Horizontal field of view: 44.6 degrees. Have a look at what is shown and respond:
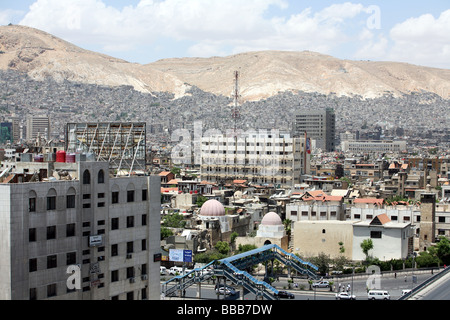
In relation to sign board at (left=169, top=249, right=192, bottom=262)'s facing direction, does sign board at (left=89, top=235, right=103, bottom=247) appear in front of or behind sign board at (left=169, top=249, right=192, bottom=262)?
in front

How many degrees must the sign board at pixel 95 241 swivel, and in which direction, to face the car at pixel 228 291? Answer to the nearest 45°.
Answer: approximately 135° to its left

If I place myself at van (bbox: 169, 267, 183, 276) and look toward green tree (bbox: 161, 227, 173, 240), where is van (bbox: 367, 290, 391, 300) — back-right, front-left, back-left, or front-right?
back-right

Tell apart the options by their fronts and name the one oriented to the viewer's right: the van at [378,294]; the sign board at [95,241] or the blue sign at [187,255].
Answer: the van

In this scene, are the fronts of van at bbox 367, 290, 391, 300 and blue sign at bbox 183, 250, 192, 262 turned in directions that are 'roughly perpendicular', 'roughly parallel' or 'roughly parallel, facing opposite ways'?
roughly perpendicular

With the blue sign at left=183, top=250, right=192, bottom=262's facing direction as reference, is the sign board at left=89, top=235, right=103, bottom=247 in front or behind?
in front

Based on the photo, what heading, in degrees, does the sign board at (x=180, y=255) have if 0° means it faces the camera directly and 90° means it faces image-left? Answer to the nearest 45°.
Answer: approximately 0°

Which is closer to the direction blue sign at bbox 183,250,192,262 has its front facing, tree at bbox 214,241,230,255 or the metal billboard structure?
the metal billboard structure

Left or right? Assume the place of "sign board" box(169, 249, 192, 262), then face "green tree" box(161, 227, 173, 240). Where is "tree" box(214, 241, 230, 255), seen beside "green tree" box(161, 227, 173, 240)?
right
